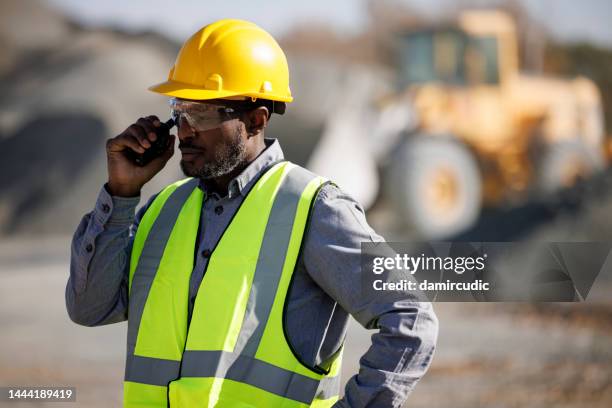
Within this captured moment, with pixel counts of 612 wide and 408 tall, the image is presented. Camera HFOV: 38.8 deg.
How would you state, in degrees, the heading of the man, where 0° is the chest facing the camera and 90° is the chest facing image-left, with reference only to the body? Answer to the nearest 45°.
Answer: approximately 45°

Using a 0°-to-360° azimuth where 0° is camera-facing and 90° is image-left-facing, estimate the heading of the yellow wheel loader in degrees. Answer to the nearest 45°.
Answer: approximately 45°

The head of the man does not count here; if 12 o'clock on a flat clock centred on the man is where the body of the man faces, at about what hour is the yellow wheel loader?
The yellow wheel loader is roughly at 5 o'clock from the man.

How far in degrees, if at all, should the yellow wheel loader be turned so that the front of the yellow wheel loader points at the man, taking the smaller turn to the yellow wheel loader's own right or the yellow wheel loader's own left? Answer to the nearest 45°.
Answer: approximately 45° to the yellow wheel loader's own left
